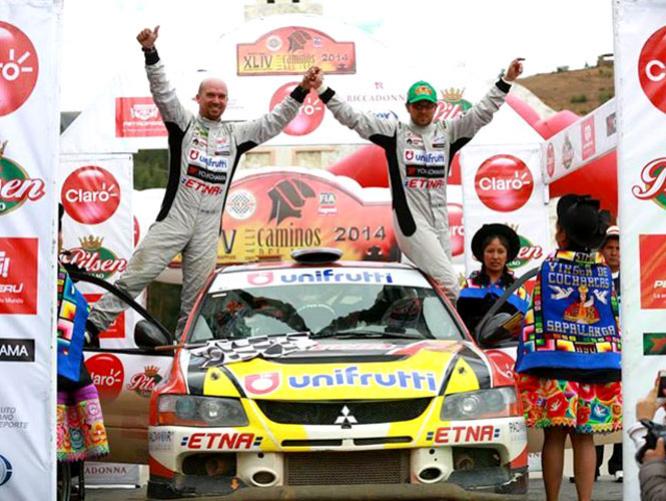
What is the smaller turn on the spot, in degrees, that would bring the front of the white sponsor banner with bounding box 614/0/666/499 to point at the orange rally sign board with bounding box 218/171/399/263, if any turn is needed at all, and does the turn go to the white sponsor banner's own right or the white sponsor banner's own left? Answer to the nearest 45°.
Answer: approximately 135° to the white sponsor banner's own right

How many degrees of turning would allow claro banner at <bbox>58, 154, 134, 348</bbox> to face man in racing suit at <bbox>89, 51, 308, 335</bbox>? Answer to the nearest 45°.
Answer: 0° — it already faces them

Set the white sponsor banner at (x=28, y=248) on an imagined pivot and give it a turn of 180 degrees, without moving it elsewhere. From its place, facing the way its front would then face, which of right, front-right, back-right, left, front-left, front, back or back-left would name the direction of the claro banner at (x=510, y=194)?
front-right

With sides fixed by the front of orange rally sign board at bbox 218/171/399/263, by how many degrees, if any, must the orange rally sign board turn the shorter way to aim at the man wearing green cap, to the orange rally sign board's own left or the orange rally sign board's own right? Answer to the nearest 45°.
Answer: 0° — it already faces them

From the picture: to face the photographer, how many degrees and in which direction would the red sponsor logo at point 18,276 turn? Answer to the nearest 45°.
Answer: approximately 45° to its left

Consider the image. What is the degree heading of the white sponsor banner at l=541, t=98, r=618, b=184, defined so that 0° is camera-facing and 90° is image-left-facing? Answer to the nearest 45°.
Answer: approximately 45°

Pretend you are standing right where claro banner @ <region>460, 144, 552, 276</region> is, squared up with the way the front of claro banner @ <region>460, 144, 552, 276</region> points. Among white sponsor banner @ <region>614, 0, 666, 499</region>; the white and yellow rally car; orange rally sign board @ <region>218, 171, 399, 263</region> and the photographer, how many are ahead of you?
3

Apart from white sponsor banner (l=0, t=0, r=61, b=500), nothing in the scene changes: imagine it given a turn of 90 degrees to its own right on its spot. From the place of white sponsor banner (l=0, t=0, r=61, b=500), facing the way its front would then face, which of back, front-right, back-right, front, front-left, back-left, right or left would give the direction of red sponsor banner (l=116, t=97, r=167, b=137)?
right
